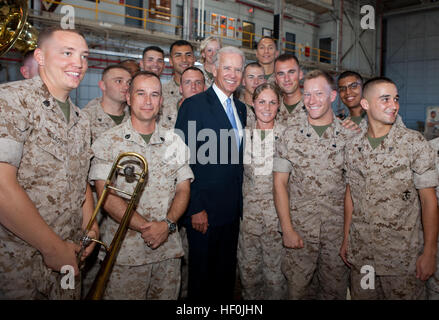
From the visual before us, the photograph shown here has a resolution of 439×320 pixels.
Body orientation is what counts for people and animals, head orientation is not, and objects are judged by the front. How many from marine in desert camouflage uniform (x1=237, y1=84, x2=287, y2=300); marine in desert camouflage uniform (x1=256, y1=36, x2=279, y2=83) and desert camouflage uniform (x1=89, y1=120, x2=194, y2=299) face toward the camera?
3

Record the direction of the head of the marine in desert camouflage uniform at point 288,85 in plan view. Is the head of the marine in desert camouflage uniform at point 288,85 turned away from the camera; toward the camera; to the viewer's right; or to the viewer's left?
toward the camera

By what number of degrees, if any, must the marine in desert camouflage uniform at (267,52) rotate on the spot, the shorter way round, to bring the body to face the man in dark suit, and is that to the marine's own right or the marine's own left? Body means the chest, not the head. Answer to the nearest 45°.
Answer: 0° — they already face them

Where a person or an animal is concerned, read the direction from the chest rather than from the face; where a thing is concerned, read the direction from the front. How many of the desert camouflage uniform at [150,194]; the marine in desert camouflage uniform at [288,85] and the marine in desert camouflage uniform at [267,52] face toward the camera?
3

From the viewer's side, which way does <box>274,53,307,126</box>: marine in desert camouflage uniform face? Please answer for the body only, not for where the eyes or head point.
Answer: toward the camera

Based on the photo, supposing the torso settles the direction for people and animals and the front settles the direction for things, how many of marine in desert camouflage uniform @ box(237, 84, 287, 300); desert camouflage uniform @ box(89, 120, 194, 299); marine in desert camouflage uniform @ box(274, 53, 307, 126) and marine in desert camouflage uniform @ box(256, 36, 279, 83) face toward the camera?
4

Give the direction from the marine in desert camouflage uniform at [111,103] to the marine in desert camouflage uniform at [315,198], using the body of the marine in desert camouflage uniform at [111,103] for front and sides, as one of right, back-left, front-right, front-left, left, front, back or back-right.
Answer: front

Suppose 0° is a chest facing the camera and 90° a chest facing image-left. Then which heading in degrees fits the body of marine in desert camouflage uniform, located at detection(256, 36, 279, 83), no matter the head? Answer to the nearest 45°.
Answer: approximately 0°

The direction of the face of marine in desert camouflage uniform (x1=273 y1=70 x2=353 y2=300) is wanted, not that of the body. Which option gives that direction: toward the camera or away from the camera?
toward the camera

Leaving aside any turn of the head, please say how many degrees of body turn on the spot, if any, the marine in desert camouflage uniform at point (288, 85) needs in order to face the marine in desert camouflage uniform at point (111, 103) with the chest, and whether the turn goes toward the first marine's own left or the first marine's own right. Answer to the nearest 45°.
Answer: approximately 90° to the first marine's own right

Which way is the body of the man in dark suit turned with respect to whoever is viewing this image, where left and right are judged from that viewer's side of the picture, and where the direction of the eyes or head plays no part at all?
facing the viewer and to the right of the viewer

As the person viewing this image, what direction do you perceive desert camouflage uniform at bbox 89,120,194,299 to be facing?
facing the viewer
